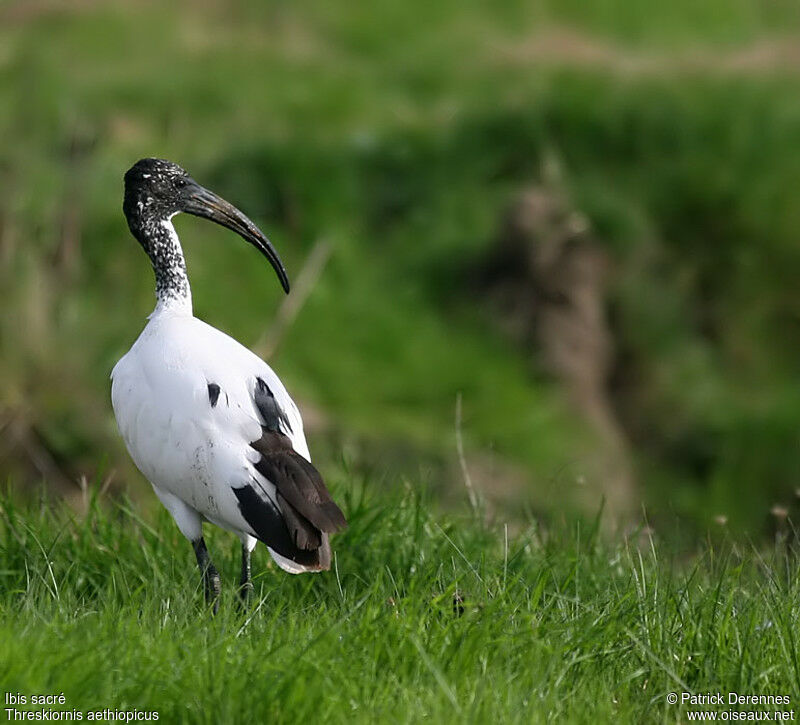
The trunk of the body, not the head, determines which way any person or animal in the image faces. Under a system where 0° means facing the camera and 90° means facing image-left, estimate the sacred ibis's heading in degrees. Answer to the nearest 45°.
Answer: approximately 135°
